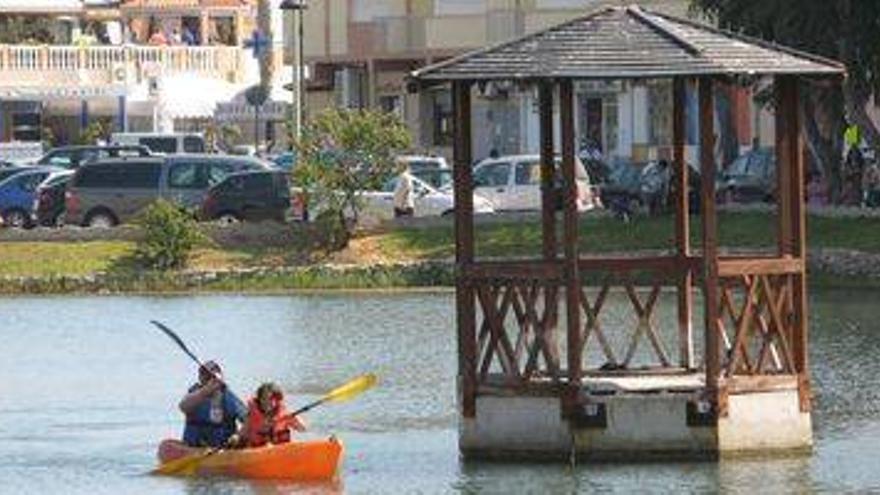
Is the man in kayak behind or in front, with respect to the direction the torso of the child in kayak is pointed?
behind

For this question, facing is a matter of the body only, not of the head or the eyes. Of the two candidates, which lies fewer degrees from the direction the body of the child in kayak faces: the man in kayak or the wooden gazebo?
the wooden gazebo

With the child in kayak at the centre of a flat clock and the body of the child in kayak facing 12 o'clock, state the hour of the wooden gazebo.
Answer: The wooden gazebo is roughly at 11 o'clock from the child in kayak.

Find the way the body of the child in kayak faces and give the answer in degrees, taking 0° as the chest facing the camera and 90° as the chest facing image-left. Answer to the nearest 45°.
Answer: approximately 315°
